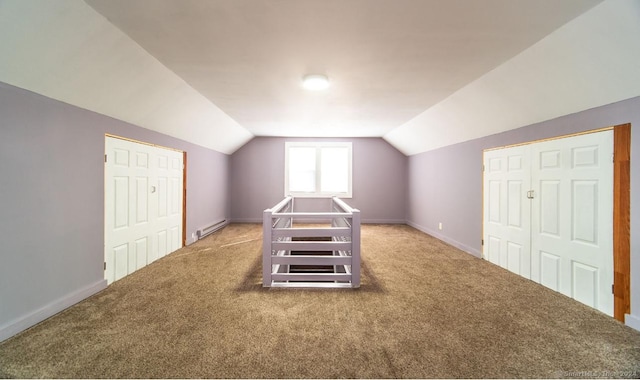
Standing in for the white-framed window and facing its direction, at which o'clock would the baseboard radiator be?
The baseboard radiator is roughly at 2 o'clock from the white-framed window.

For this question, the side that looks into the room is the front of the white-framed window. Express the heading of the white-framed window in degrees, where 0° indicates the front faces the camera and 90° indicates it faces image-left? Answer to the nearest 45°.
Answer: approximately 0°

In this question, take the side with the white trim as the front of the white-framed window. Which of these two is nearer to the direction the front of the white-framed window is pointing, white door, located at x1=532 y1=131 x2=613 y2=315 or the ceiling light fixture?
the ceiling light fixture

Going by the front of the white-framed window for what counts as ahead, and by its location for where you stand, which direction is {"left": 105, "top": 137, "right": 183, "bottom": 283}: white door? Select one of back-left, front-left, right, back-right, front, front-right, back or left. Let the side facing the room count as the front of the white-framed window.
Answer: front-right

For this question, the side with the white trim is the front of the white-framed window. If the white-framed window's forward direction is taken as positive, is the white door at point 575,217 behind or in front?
in front

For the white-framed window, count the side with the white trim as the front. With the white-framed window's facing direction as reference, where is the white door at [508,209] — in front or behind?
in front

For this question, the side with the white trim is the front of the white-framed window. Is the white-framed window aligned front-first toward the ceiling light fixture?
yes
